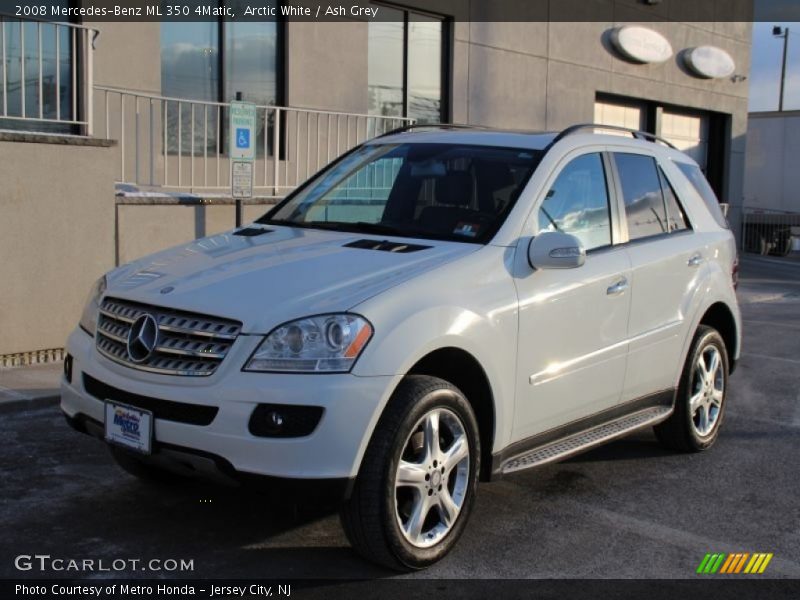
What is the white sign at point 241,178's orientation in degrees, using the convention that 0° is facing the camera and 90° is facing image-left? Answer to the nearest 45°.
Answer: approximately 0°

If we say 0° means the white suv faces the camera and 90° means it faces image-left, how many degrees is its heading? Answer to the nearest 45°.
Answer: approximately 45°

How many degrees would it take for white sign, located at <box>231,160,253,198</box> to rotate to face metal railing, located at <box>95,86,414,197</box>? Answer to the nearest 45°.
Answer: approximately 180°

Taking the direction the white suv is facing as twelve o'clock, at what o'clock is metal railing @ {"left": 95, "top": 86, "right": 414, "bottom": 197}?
The metal railing is roughly at 4 o'clock from the white suv.

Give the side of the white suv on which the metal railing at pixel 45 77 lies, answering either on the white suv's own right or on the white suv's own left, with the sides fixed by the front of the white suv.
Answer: on the white suv's own right

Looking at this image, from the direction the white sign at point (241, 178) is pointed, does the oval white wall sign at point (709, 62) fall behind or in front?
behind
